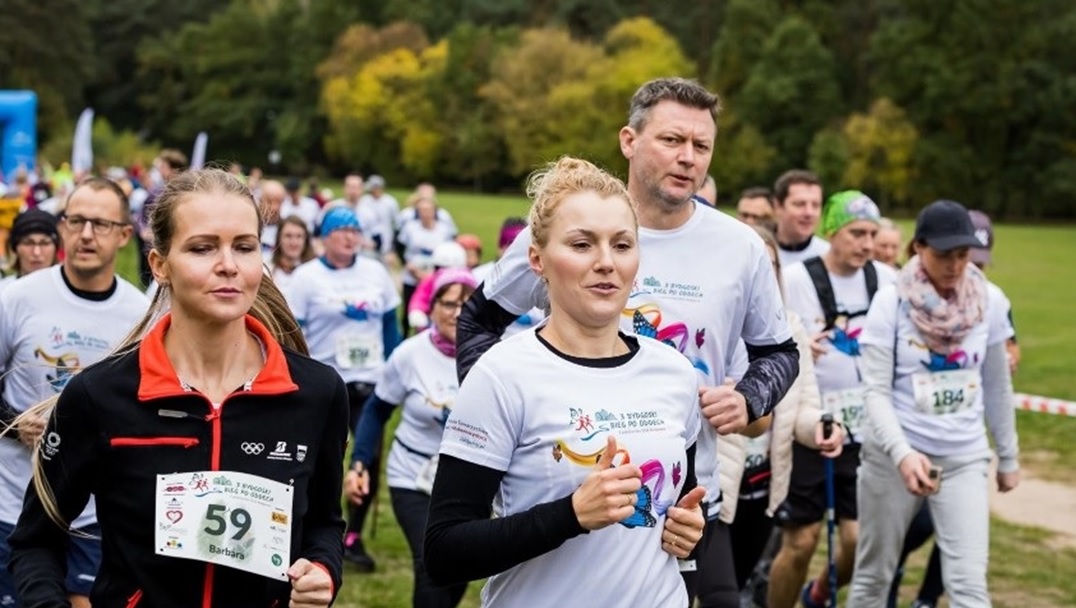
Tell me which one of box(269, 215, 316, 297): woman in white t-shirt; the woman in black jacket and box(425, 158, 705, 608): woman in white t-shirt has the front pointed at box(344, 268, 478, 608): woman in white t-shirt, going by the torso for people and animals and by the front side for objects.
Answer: box(269, 215, 316, 297): woman in white t-shirt

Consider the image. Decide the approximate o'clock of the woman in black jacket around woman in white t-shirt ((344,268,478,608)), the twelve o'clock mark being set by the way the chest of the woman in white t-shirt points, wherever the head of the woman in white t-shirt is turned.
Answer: The woman in black jacket is roughly at 2 o'clock from the woman in white t-shirt.

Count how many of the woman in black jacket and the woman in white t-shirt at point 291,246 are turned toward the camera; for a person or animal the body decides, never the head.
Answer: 2

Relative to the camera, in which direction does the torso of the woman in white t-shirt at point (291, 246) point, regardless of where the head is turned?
toward the camera

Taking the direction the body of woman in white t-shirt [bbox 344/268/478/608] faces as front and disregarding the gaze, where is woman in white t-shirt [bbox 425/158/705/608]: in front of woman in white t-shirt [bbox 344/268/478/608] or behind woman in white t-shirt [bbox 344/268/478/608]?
in front

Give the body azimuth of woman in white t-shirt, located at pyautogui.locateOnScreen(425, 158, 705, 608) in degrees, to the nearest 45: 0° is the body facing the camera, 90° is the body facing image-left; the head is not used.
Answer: approximately 315°

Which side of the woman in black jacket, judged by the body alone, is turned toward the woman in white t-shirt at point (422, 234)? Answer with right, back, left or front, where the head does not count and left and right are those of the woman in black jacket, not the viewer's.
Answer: back

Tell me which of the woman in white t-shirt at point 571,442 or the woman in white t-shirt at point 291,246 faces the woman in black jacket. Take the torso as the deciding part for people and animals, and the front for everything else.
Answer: the woman in white t-shirt at point 291,246

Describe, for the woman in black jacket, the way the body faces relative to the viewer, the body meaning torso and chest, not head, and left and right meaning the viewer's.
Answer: facing the viewer

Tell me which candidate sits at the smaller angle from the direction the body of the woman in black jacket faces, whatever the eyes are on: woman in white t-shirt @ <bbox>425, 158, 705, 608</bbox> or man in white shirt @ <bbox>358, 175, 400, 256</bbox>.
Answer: the woman in white t-shirt

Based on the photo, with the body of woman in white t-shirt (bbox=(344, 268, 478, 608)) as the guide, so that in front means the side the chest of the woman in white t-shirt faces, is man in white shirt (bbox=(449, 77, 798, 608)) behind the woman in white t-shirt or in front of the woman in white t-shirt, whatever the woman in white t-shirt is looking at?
in front

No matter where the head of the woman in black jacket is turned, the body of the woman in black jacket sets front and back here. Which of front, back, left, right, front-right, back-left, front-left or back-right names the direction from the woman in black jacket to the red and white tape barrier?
back-left

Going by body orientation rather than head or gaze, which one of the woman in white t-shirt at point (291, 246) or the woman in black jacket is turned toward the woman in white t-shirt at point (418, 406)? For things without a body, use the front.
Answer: the woman in white t-shirt at point (291, 246)
